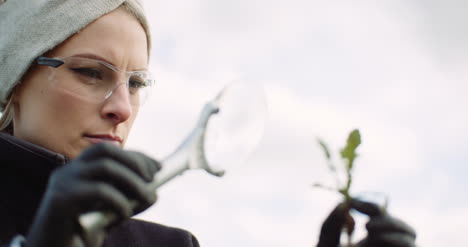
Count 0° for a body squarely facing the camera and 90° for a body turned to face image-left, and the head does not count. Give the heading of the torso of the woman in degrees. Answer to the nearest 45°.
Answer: approximately 315°
